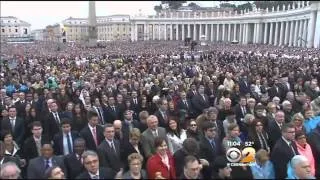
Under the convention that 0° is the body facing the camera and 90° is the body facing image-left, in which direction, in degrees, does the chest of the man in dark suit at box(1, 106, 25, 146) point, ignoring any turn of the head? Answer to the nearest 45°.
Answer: approximately 0°

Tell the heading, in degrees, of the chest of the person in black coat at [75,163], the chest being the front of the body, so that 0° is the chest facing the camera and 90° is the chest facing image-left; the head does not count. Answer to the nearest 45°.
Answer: approximately 315°

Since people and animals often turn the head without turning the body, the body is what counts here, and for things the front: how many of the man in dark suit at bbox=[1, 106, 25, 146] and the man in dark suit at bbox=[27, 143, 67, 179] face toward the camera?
2

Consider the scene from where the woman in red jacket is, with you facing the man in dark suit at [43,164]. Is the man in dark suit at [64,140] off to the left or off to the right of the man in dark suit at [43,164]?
right

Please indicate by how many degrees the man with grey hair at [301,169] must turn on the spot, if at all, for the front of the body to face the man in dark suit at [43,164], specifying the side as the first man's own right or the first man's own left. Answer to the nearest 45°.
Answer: approximately 135° to the first man's own right

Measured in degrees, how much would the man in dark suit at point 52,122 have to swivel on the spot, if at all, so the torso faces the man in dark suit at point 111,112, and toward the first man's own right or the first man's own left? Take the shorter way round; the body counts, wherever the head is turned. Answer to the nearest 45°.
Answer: approximately 90° to the first man's own left

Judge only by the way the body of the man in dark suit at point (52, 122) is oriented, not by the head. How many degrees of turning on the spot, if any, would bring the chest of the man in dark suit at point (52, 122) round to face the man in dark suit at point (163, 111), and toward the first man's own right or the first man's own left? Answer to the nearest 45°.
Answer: approximately 45° to the first man's own left
